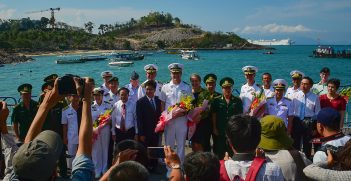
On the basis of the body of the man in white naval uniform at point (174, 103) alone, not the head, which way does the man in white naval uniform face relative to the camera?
toward the camera

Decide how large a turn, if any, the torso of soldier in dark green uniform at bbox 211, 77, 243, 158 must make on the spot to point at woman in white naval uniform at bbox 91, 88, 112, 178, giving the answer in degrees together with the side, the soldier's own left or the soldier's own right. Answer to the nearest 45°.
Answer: approximately 90° to the soldier's own right

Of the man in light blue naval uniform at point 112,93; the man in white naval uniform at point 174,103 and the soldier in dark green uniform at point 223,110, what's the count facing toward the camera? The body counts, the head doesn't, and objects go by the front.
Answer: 3

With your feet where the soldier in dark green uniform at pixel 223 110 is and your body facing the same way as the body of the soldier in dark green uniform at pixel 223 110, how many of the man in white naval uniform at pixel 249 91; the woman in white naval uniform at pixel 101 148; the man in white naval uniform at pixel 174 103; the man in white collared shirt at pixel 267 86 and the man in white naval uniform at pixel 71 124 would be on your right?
3

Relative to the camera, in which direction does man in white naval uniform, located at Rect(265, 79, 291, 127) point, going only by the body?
toward the camera

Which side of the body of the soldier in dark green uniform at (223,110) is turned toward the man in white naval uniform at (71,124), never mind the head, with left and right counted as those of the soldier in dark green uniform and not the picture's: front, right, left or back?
right

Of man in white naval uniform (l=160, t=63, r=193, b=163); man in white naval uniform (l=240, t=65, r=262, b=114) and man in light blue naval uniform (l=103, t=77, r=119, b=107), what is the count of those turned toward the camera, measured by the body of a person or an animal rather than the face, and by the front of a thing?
3

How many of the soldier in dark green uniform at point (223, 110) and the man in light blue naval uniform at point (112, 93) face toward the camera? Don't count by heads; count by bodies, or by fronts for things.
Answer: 2

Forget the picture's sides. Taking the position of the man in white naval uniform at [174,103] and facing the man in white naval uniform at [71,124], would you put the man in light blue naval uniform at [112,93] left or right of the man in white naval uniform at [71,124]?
right

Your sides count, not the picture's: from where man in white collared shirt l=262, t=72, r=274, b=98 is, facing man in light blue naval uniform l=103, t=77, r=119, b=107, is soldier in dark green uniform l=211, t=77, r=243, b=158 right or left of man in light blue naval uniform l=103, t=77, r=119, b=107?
left

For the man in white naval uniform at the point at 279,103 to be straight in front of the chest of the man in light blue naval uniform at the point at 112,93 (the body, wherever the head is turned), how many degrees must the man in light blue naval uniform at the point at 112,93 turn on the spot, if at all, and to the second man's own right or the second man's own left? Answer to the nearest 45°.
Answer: approximately 45° to the second man's own left

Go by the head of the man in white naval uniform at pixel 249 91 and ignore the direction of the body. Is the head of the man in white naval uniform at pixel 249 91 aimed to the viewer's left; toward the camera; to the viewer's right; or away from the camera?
toward the camera

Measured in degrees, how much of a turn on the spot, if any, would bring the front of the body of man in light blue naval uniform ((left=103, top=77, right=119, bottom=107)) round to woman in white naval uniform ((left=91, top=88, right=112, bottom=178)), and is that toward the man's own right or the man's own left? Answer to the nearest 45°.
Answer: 0° — they already face them

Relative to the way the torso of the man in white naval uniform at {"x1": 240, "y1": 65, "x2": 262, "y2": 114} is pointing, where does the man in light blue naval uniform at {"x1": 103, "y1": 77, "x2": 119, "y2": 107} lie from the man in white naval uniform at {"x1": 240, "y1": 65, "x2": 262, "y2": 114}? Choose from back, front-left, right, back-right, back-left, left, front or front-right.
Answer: right
